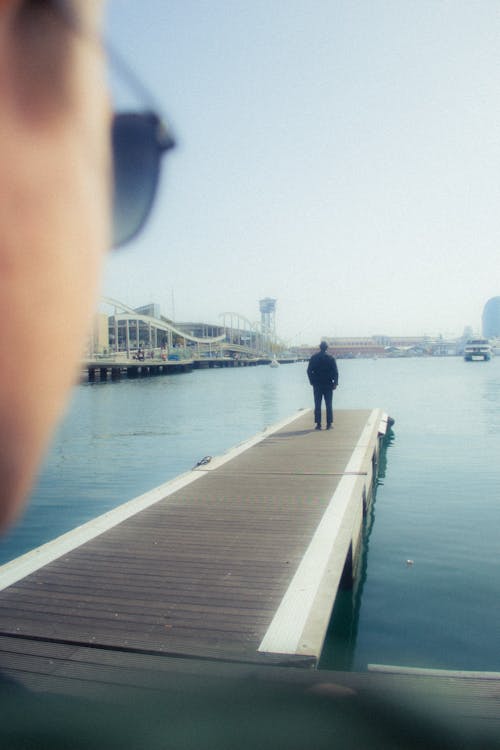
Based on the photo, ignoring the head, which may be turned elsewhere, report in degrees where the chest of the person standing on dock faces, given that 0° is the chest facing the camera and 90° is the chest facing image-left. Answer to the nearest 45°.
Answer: approximately 180°
